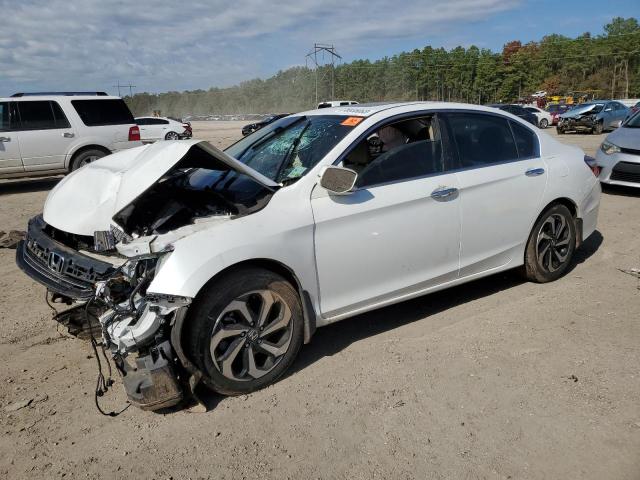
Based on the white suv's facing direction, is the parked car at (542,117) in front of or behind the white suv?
behind

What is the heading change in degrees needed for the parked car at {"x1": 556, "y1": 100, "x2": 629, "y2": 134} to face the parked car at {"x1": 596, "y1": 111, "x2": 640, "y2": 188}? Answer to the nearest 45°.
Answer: approximately 45° to its left

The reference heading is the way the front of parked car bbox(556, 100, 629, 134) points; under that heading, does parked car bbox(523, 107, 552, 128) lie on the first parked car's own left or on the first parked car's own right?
on the first parked car's own right

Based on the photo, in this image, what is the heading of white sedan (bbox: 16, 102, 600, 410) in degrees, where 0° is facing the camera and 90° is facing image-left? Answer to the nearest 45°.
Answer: approximately 45°

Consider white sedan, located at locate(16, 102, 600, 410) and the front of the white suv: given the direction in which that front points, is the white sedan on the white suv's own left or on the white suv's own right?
on the white suv's own left

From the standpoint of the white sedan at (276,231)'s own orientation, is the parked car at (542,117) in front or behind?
behind

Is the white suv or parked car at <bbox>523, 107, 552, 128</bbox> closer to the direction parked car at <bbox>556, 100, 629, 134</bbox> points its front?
the white suv

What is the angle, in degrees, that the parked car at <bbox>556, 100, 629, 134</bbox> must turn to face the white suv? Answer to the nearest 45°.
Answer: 0° — it already faces it

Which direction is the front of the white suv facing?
to the viewer's left
